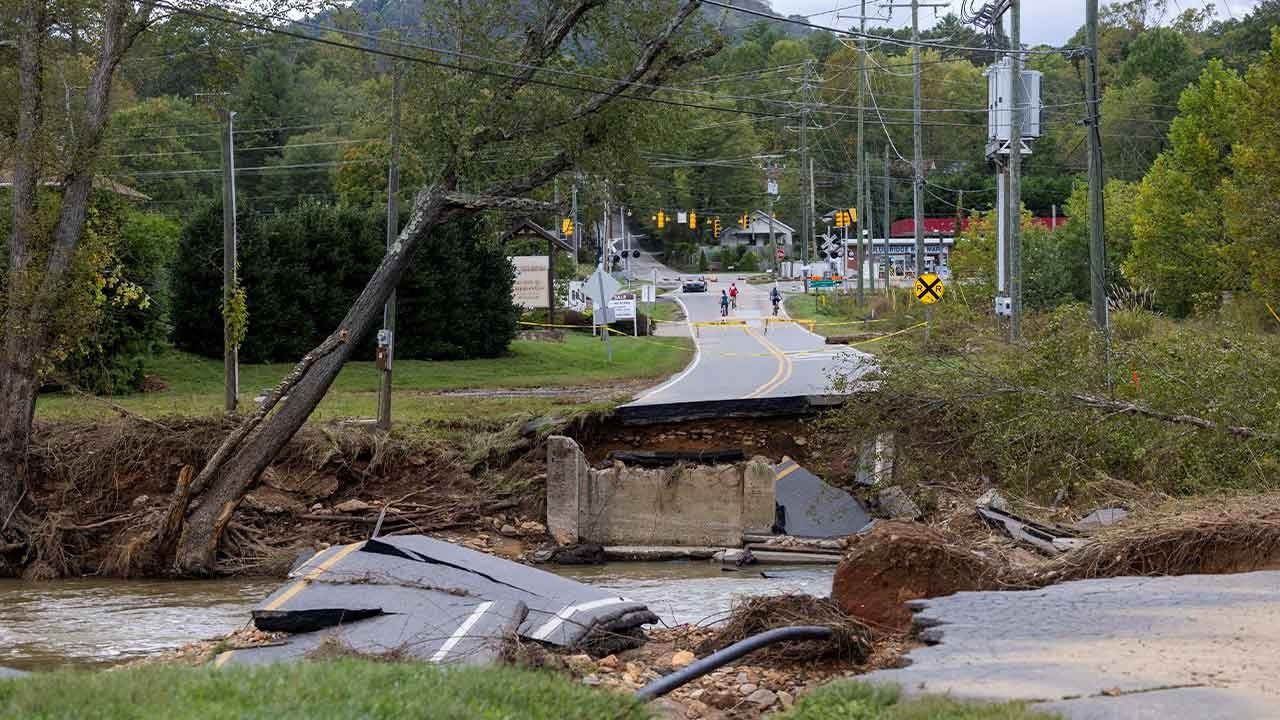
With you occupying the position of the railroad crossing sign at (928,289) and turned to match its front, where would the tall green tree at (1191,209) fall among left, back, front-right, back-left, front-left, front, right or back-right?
back-left

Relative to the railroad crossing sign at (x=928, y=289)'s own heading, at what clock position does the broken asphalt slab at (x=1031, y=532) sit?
The broken asphalt slab is roughly at 12 o'clock from the railroad crossing sign.

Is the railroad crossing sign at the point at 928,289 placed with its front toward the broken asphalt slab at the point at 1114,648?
yes

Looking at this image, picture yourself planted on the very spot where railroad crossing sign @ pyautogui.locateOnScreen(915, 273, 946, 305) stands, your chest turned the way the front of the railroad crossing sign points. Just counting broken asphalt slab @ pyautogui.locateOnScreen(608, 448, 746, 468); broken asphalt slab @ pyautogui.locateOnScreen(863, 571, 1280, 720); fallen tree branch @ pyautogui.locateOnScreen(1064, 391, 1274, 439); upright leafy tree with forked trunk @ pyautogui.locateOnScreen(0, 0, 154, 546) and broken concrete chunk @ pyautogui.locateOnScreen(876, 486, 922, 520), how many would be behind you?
0

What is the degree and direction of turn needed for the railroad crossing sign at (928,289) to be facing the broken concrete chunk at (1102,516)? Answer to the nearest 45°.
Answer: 0° — it already faces it

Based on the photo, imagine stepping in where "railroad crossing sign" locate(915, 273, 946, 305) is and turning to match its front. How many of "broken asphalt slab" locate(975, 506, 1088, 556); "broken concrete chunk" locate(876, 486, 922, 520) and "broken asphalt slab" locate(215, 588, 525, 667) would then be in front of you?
3

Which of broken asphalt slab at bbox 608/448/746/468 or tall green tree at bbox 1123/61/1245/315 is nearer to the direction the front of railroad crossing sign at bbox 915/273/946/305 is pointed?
the broken asphalt slab

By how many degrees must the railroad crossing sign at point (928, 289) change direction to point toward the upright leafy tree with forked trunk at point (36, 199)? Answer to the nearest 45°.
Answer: approximately 45° to its right

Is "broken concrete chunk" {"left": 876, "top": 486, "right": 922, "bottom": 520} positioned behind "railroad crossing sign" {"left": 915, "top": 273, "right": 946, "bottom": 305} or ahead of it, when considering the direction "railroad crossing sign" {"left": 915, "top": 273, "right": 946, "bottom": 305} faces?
ahead

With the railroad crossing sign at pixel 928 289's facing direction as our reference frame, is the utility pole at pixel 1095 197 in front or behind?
in front

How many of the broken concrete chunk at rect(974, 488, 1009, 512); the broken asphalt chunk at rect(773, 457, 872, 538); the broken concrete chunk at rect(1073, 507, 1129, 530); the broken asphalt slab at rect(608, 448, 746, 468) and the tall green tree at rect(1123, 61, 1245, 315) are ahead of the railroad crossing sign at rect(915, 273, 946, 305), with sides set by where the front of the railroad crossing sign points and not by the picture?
4

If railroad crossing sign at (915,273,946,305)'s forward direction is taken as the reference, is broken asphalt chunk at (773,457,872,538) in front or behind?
in front

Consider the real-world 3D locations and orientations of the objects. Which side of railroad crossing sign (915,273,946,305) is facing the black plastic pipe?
front

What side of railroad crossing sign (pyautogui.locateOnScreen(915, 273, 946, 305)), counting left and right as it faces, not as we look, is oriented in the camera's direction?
front

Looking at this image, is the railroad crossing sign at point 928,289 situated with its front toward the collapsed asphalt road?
yes

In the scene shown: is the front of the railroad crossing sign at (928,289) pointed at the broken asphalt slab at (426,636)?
yes

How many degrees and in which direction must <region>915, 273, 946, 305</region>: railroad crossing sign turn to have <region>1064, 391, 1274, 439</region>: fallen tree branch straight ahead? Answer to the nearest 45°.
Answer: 0° — it already faces it
